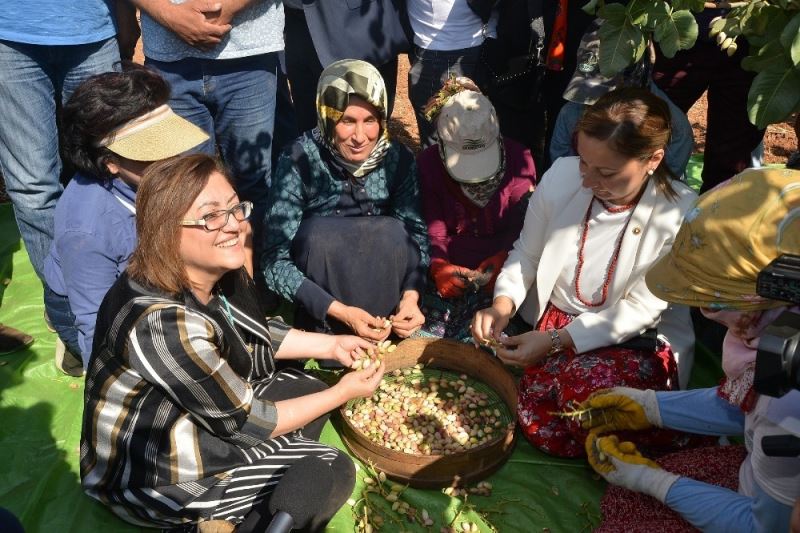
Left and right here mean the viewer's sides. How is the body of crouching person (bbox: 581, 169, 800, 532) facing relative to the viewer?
facing to the left of the viewer

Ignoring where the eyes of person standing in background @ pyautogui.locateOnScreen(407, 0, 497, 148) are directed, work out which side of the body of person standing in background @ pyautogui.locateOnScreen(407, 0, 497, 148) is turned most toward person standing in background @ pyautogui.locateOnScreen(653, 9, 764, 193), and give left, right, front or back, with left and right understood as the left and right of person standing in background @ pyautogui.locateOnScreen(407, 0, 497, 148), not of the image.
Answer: left

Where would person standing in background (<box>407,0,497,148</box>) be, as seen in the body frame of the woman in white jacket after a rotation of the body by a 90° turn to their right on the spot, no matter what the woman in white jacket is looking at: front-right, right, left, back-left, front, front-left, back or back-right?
front

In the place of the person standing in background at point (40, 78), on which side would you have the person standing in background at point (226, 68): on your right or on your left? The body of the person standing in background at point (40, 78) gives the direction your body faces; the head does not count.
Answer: on your left

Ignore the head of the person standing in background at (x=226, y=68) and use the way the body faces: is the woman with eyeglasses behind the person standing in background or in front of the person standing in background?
in front

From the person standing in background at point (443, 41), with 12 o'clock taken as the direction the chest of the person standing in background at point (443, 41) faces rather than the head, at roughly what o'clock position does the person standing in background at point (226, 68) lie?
the person standing in background at point (226, 68) is roughly at 2 o'clock from the person standing in background at point (443, 41).

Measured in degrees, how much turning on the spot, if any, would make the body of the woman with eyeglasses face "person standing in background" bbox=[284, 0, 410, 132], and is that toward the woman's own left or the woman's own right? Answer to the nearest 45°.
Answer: approximately 90° to the woman's own left

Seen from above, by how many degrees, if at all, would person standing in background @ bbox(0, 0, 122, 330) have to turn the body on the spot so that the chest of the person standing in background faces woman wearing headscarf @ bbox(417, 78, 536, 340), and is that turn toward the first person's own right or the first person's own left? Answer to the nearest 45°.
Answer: approximately 45° to the first person's own left

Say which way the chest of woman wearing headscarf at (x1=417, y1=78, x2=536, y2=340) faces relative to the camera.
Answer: toward the camera

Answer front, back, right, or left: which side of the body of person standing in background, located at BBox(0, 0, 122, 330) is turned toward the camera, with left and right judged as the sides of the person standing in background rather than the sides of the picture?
front

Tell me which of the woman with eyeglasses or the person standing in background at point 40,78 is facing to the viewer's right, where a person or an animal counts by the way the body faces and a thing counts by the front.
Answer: the woman with eyeglasses
